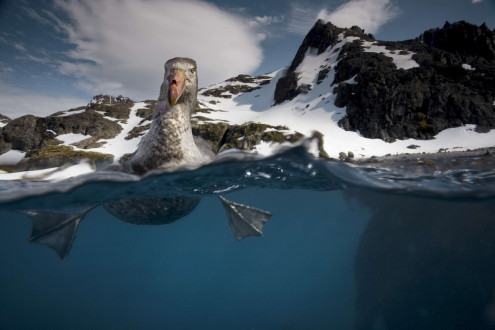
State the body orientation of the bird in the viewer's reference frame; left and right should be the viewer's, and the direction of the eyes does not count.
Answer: facing the viewer
